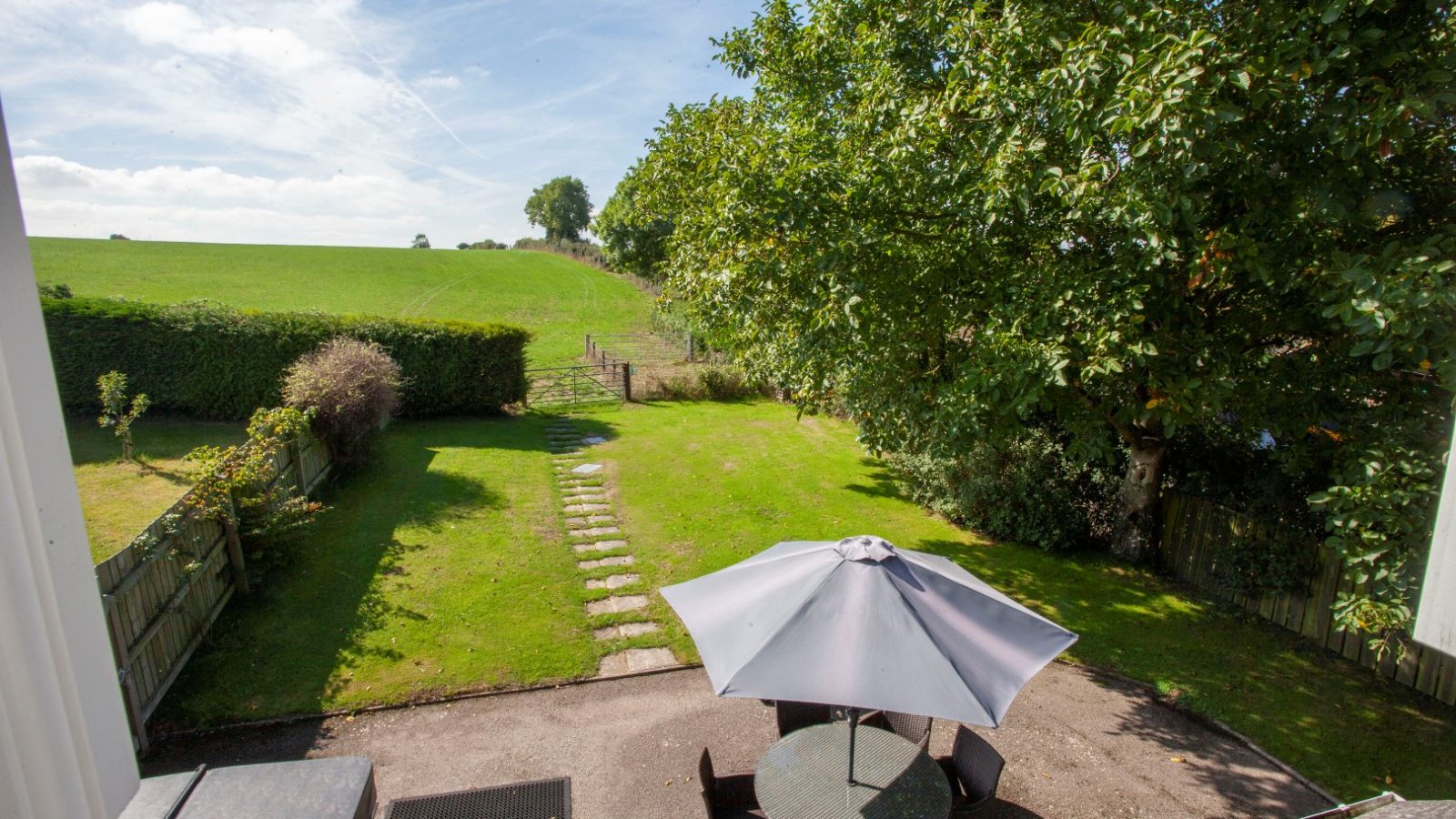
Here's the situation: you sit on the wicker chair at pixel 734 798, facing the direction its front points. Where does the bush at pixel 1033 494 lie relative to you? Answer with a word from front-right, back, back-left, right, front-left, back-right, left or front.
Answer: front-left

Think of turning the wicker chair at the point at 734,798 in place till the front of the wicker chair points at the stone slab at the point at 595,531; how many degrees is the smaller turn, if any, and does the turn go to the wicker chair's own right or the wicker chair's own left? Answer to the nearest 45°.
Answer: approximately 90° to the wicker chair's own left

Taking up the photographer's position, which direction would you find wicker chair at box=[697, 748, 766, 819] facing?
facing to the right of the viewer

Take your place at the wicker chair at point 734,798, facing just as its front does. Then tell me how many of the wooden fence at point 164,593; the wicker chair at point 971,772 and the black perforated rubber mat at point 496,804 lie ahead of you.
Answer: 1

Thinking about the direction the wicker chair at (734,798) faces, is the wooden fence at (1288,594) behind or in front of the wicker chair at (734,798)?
in front

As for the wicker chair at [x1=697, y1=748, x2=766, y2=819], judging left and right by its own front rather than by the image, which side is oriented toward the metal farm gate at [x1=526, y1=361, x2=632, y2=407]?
left

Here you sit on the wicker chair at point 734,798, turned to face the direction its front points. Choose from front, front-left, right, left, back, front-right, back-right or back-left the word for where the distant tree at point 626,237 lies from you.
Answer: left

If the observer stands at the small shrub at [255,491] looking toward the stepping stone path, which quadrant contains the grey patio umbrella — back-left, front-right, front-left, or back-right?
front-right

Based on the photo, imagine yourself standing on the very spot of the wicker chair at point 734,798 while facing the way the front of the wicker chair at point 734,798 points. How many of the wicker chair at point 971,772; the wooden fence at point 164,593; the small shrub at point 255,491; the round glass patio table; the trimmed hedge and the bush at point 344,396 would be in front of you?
2

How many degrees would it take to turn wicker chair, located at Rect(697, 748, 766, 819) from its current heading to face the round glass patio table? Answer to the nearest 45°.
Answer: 0° — it already faces it

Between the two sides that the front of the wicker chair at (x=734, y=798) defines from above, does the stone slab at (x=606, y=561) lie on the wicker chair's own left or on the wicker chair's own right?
on the wicker chair's own left

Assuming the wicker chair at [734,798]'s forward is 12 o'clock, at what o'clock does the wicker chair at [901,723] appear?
the wicker chair at [901,723] is roughly at 11 o'clock from the wicker chair at [734,798].

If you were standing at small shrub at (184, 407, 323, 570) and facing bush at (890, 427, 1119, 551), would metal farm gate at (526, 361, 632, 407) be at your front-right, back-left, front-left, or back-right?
front-left

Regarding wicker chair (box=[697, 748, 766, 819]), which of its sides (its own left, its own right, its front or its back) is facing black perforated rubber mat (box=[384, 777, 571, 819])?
back

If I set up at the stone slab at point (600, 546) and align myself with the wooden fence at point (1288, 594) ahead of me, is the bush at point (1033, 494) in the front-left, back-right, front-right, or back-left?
front-left

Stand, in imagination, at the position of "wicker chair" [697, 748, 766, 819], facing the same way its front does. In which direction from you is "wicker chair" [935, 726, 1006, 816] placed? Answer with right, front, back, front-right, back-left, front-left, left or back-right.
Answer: front

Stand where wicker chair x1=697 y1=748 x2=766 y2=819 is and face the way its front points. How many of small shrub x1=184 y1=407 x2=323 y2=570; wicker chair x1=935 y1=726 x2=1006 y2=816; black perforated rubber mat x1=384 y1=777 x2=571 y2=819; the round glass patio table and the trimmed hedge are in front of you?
2
